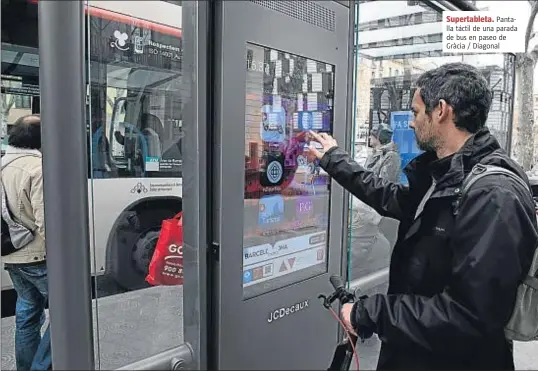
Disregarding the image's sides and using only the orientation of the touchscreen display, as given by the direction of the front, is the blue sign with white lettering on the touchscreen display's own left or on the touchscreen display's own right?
on the touchscreen display's own left

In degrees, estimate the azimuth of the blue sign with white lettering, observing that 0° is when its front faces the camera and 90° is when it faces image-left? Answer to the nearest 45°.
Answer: approximately 0°

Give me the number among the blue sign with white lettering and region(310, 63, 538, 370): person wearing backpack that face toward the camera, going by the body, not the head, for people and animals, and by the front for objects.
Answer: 1

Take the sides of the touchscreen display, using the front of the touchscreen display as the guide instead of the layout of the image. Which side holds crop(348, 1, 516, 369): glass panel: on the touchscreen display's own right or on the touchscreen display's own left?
on the touchscreen display's own left

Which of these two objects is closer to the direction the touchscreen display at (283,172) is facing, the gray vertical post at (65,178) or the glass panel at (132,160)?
the gray vertical post

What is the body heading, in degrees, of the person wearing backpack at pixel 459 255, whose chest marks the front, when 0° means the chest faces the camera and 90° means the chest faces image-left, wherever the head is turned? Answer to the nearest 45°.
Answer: approximately 90°

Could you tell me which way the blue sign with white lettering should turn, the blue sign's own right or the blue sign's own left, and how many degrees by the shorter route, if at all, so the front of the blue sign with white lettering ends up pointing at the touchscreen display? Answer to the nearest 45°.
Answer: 0° — it already faces it

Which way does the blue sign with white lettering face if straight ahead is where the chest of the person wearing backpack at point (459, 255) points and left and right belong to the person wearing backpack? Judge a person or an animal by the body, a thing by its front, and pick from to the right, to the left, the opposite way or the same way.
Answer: to the left

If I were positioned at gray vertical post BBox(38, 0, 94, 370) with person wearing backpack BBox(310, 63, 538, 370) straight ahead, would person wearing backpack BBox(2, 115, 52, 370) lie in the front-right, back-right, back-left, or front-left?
back-left

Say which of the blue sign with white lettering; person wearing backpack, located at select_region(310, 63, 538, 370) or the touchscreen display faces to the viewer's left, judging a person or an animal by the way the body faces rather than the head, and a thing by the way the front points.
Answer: the person wearing backpack
